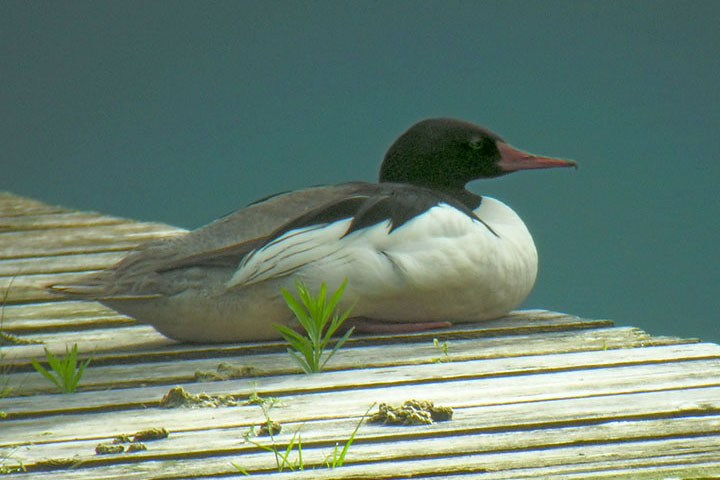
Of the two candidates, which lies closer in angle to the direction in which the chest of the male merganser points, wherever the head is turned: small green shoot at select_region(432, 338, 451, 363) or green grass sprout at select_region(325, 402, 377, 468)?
the small green shoot

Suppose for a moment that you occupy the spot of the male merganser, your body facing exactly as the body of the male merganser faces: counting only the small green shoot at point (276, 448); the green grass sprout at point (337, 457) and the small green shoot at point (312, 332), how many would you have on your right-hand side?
3

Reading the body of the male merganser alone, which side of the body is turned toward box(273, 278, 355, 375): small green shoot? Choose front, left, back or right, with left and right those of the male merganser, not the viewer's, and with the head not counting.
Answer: right

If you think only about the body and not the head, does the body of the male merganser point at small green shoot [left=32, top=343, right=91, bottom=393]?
no

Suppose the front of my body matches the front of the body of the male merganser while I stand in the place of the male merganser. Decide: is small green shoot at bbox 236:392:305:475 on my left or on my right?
on my right

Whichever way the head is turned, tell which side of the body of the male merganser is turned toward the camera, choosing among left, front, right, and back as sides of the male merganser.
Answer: right

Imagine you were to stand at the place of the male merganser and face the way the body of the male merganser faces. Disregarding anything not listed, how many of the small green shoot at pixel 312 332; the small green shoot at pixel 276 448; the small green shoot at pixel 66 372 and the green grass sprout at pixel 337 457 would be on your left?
0

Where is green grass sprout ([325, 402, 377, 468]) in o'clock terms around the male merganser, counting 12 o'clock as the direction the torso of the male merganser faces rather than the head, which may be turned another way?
The green grass sprout is roughly at 3 o'clock from the male merganser.
